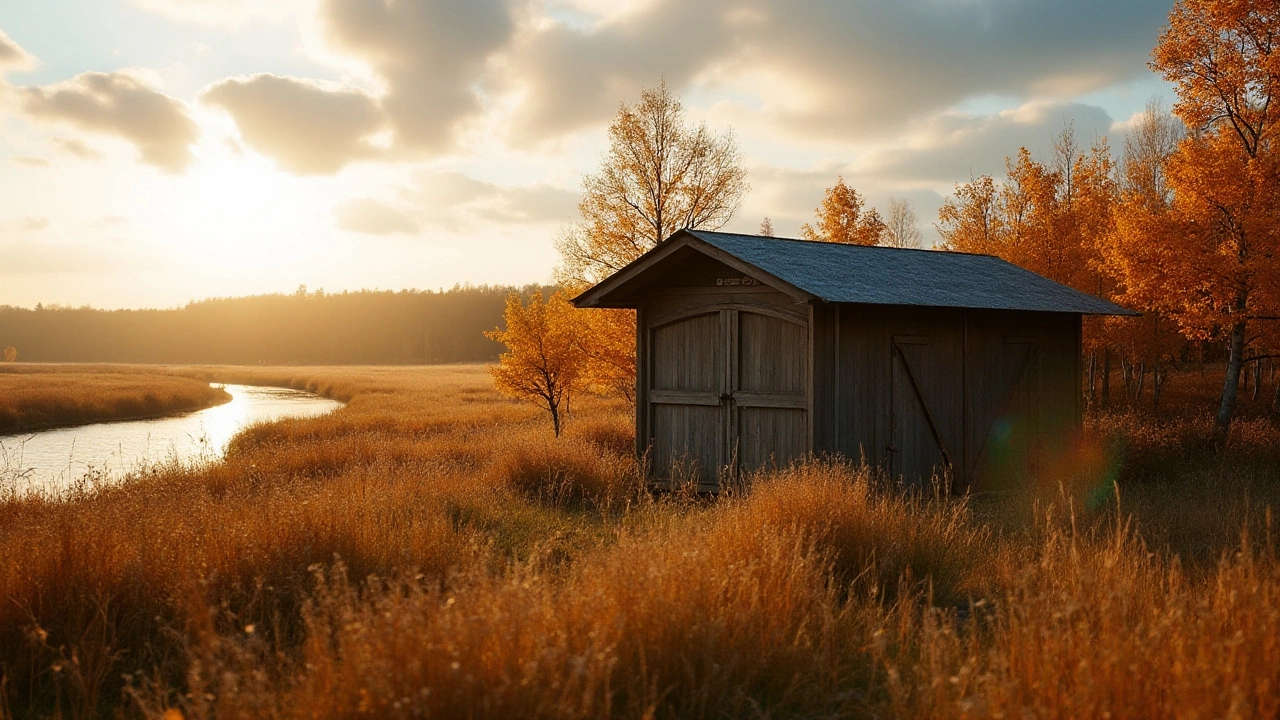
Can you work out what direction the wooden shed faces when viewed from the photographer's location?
facing the viewer and to the left of the viewer

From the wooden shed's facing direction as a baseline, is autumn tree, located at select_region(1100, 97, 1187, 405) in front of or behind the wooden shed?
behind

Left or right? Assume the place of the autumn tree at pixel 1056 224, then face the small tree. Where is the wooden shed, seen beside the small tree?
left

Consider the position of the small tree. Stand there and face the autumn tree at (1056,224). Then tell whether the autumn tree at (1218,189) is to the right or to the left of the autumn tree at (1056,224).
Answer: right

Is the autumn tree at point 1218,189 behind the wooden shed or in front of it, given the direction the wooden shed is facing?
behind

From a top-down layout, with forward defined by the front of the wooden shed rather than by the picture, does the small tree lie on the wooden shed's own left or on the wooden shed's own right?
on the wooden shed's own right

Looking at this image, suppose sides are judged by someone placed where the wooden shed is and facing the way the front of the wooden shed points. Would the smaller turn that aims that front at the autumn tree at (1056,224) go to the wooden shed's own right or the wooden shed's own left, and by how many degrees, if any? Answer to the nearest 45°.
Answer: approximately 135° to the wooden shed's own right
